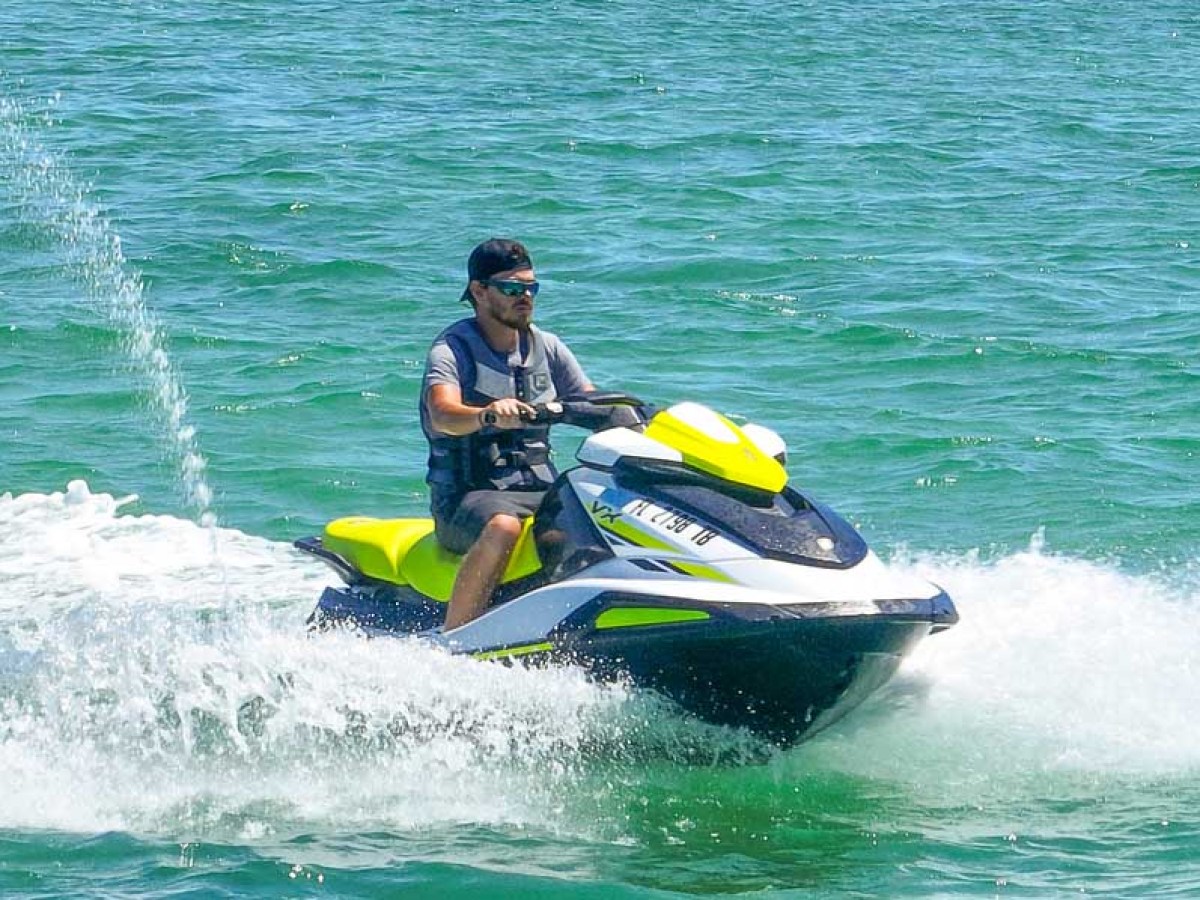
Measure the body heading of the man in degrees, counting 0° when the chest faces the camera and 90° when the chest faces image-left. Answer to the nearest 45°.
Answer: approximately 315°

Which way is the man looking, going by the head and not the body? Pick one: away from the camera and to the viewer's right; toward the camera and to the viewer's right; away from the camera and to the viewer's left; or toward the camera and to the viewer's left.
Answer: toward the camera and to the viewer's right
